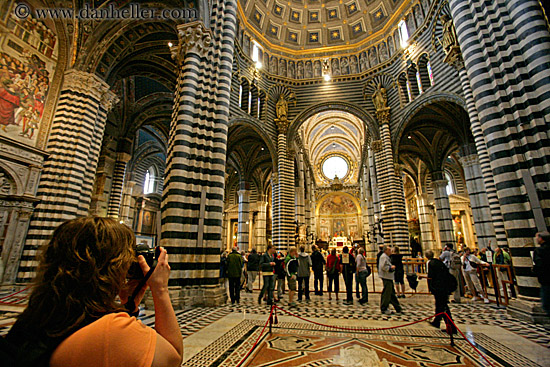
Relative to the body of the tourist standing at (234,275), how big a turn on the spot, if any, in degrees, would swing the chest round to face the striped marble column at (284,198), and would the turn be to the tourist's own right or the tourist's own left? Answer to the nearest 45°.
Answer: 0° — they already face it

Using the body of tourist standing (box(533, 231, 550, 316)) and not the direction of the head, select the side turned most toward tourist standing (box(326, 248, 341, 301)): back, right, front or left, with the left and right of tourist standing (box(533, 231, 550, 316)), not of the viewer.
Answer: front

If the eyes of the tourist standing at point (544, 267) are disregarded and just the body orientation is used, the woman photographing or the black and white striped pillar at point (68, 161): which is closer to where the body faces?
the black and white striped pillar

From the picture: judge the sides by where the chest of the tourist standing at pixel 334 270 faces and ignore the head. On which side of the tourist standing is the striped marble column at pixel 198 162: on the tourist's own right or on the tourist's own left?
on the tourist's own left

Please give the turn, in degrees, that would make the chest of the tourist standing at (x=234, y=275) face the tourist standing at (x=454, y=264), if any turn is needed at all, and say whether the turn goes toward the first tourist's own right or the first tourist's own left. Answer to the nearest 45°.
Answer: approximately 90° to the first tourist's own right

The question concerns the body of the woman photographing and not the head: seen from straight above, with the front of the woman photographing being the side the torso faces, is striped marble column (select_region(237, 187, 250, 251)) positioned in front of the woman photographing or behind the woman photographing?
in front

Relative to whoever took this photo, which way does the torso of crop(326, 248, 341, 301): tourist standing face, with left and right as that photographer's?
facing away from the viewer

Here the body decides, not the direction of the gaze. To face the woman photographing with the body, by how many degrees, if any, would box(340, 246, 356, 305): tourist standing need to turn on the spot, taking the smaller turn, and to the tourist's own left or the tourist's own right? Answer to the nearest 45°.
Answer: approximately 180°

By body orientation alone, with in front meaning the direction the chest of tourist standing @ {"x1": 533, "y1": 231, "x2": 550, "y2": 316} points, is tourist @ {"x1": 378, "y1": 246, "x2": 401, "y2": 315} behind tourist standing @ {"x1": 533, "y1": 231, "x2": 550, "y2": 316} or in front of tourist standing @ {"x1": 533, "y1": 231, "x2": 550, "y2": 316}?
in front

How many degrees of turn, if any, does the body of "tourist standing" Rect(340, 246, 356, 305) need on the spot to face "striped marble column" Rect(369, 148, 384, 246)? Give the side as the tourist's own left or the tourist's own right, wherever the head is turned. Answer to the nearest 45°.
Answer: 0° — they already face it

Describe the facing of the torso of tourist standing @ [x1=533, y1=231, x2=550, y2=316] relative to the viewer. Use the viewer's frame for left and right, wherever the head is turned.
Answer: facing to the left of the viewer

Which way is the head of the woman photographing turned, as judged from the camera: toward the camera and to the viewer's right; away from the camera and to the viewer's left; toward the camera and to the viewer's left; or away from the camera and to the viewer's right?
away from the camera and to the viewer's right

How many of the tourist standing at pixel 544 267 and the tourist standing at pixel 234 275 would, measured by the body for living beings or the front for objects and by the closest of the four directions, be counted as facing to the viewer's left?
1

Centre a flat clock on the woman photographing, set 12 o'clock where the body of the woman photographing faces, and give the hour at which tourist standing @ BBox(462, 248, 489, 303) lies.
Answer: The tourist standing is roughly at 1 o'clock from the woman photographing.

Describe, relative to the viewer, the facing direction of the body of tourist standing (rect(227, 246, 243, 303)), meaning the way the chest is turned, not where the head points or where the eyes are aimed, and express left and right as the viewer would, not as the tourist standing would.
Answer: facing away from the viewer

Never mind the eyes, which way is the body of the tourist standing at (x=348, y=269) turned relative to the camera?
away from the camera

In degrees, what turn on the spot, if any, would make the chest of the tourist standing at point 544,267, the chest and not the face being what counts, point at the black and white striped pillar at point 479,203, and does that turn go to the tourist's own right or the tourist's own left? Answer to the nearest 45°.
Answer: approximately 90° to the tourist's own right

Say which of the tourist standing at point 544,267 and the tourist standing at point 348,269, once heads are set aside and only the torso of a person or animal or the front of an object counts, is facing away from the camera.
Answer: the tourist standing at point 348,269
